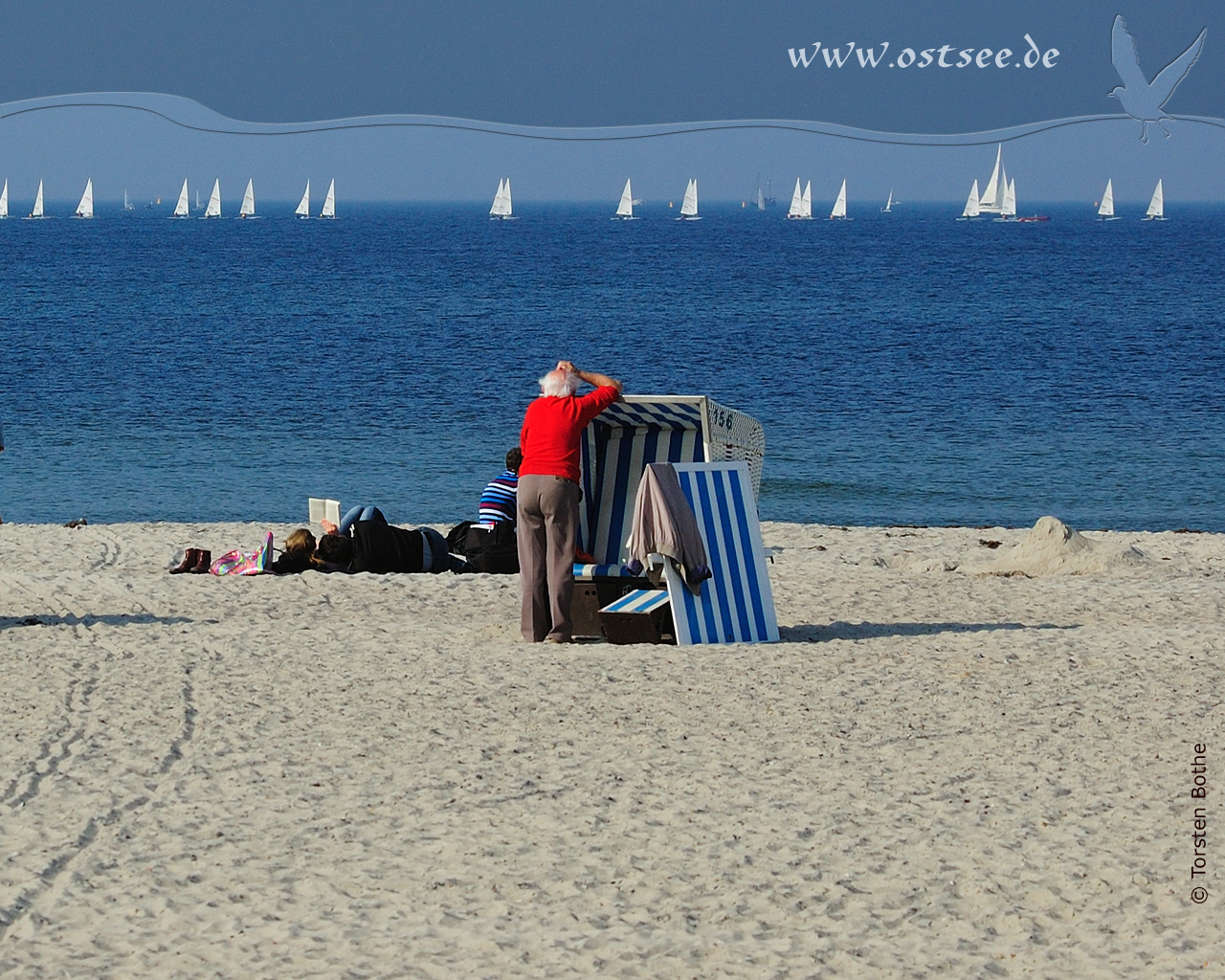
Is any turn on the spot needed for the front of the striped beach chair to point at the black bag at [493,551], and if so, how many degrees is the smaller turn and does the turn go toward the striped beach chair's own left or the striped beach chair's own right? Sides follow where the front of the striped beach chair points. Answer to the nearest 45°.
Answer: approximately 90° to the striped beach chair's own right

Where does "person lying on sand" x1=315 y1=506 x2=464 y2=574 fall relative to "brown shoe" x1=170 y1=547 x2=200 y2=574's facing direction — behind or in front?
behind

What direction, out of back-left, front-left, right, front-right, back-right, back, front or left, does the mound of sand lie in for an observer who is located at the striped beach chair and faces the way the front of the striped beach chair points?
back

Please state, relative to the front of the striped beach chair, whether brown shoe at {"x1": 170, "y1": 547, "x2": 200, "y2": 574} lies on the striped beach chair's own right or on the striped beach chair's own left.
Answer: on the striped beach chair's own right

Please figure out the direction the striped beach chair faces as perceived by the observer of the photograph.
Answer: facing the viewer and to the left of the viewer

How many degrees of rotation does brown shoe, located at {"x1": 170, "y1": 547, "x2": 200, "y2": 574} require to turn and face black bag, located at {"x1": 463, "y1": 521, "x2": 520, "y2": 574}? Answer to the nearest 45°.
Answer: approximately 135° to its left

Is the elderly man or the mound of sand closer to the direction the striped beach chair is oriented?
the elderly man

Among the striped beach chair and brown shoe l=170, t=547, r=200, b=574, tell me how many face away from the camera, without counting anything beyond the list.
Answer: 0

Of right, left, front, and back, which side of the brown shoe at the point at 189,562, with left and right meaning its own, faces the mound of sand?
back

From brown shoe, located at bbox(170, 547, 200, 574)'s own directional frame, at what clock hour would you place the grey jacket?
The grey jacket is roughly at 8 o'clock from the brown shoe.

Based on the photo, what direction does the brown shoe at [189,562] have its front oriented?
to the viewer's left
